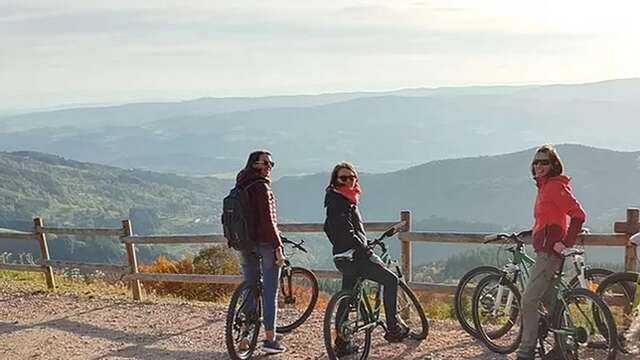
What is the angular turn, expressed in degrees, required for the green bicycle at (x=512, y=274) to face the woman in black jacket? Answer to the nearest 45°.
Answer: approximately 45° to its left

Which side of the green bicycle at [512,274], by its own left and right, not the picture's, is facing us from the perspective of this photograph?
left

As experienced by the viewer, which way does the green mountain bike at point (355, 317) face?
facing away from the viewer and to the right of the viewer

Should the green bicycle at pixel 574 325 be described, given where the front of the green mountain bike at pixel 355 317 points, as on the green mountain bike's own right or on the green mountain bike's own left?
on the green mountain bike's own right

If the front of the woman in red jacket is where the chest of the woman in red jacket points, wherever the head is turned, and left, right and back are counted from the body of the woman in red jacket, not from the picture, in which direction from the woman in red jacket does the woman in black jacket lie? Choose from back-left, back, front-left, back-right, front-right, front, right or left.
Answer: front-right
